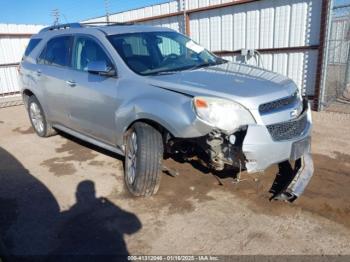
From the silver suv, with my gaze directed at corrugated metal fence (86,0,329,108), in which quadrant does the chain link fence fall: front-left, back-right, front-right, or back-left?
front-right

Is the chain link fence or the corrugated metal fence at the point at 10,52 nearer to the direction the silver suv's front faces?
the chain link fence

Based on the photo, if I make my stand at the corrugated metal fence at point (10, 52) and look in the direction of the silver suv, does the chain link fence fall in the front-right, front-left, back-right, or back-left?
front-left

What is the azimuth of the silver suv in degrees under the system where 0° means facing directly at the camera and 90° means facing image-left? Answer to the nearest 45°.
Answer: approximately 315°

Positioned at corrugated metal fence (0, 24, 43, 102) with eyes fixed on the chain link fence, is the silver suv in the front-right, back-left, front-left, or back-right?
front-right

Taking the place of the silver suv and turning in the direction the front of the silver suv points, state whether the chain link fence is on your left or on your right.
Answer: on your left

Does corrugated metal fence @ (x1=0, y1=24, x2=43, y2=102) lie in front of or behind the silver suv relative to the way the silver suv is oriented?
behind

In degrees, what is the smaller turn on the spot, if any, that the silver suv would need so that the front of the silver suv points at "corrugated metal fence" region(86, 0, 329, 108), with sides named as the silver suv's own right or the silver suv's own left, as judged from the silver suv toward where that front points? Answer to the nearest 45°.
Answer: approximately 90° to the silver suv's own left
